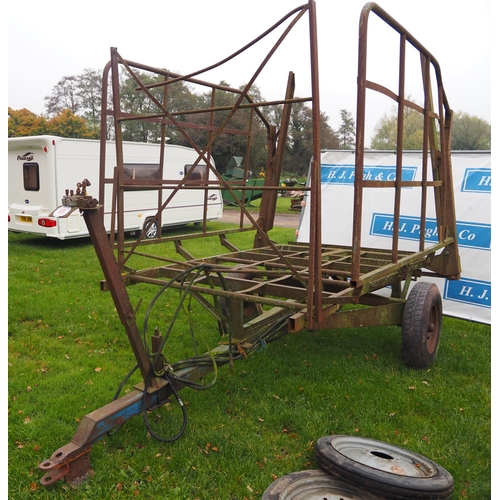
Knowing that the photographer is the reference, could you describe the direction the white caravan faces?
facing away from the viewer and to the right of the viewer

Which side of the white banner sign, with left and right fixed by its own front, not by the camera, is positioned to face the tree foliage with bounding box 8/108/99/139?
right

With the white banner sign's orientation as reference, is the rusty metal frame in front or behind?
in front

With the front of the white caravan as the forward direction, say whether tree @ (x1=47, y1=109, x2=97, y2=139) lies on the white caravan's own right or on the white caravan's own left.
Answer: on the white caravan's own left

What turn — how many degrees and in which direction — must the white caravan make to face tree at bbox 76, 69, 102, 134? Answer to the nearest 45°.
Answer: approximately 45° to its left

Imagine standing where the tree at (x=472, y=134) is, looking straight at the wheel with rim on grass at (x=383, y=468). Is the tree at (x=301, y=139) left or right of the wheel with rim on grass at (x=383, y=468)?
right

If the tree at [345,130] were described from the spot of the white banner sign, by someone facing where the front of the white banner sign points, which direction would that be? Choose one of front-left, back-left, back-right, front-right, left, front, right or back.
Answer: back-right

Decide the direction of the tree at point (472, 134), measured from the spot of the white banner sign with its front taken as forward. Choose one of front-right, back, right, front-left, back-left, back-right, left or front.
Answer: back-right

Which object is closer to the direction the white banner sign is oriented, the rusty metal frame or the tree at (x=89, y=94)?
the rusty metal frame

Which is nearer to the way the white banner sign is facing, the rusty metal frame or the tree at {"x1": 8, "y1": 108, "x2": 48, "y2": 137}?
the rusty metal frame

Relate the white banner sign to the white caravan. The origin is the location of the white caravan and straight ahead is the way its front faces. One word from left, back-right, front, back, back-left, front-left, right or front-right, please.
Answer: right

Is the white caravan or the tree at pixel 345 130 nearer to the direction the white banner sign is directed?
the white caravan
